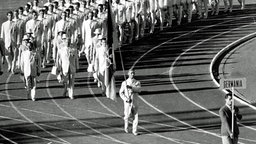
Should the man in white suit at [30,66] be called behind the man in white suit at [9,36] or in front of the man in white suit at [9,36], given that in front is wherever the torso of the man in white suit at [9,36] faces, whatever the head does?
in front

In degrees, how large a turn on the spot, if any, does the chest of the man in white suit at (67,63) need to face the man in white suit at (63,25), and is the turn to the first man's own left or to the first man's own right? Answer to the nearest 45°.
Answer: approximately 180°

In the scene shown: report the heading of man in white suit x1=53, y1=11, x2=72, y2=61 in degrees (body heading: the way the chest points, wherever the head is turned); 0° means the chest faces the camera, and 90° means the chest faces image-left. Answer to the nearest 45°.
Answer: approximately 0°

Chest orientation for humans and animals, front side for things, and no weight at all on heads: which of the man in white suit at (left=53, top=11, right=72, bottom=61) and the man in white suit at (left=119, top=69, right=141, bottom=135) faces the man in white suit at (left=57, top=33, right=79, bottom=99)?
the man in white suit at (left=53, top=11, right=72, bottom=61)

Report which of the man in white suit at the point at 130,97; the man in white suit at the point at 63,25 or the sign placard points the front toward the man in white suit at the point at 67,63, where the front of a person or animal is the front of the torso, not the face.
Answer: the man in white suit at the point at 63,25

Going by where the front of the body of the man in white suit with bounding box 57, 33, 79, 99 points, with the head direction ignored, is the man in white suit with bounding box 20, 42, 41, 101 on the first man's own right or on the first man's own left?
on the first man's own right
